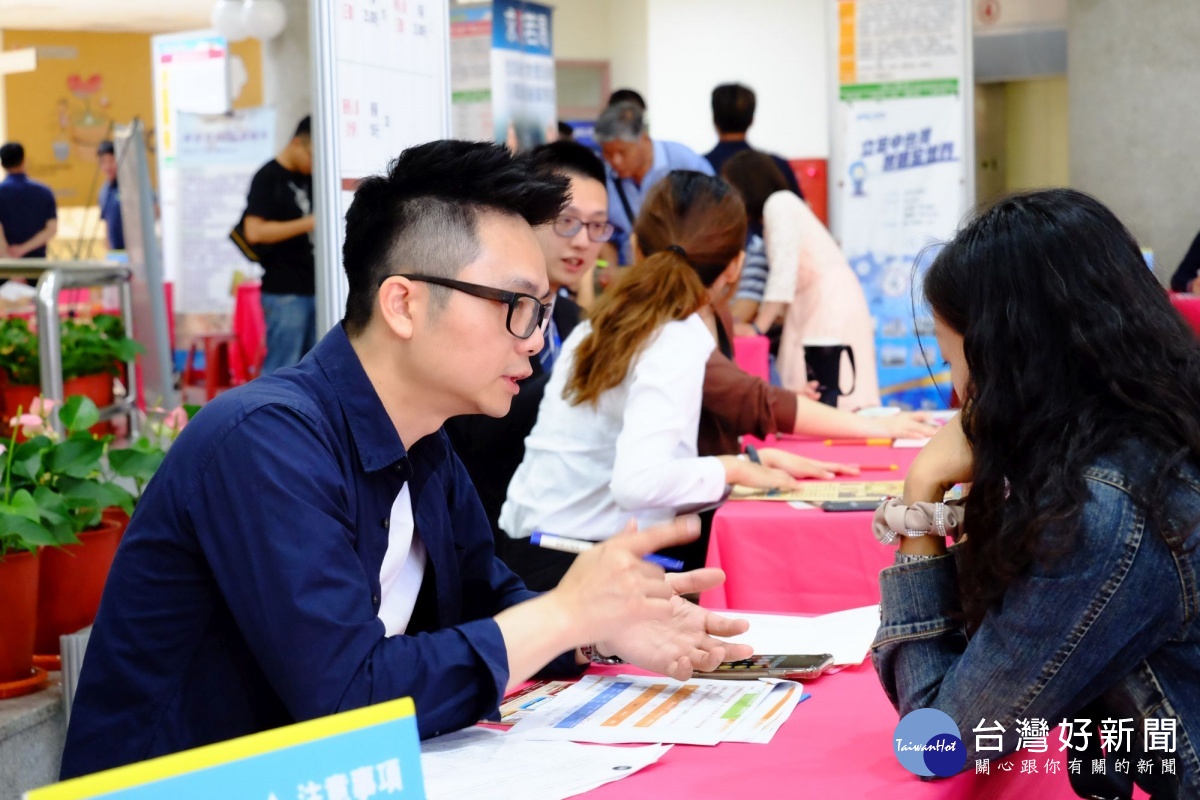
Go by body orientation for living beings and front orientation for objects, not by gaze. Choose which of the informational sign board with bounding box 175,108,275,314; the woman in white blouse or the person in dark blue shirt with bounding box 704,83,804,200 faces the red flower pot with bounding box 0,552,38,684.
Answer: the informational sign board

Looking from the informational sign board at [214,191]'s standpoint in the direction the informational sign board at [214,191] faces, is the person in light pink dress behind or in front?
in front

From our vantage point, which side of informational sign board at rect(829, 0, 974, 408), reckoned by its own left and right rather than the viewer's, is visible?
front

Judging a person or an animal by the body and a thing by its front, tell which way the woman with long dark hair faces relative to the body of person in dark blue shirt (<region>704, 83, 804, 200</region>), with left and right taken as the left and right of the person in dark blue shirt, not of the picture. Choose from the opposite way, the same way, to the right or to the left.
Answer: to the left

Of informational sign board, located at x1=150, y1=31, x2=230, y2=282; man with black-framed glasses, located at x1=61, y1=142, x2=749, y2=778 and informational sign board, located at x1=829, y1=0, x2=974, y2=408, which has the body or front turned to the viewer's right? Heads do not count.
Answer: the man with black-framed glasses

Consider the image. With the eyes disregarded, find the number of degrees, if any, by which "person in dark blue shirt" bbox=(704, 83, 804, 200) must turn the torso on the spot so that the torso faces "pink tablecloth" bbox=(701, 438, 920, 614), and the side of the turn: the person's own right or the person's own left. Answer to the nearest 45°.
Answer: approximately 180°

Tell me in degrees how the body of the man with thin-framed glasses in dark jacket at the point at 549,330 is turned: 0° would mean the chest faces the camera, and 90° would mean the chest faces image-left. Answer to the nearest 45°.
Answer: approximately 315°

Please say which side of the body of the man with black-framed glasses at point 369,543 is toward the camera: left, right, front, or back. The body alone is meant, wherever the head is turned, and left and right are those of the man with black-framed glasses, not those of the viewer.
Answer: right

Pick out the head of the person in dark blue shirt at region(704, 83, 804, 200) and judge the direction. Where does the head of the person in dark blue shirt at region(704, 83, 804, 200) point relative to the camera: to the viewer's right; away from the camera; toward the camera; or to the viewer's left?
away from the camera

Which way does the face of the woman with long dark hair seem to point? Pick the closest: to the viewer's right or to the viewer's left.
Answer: to the viewer's left

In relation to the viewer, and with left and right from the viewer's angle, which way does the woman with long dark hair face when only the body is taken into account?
facing to the left of the viewer

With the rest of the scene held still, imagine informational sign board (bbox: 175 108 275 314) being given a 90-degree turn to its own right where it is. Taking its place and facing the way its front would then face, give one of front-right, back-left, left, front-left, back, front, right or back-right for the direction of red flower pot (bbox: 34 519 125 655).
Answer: left

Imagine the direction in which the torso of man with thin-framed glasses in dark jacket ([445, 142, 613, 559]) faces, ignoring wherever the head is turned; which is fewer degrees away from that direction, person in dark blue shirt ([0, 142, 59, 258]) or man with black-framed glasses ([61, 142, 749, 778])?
the man with black-framed glasses

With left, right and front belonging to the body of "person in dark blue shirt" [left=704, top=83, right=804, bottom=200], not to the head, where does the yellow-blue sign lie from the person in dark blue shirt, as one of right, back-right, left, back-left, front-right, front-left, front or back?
back

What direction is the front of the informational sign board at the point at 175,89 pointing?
toward the camera

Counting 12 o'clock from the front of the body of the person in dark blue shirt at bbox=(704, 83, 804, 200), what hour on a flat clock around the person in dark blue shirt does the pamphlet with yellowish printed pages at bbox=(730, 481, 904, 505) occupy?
The pamphlet with yellowish printed pages is roughly at 6 o'clock from the person in dark blue shirt.
